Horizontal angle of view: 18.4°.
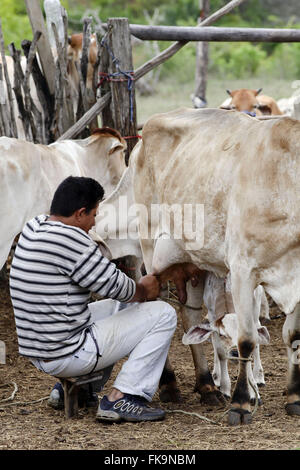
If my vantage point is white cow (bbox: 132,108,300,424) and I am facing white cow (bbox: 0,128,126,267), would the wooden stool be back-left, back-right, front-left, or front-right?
front-left

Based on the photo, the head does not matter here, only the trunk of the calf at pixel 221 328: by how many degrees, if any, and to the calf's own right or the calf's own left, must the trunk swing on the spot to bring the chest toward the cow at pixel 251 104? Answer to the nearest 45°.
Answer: approximately 180°

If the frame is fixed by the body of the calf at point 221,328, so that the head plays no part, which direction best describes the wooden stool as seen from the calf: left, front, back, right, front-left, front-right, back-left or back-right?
front-right

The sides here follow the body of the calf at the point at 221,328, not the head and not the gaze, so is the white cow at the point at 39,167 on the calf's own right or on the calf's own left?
on the calf's own right

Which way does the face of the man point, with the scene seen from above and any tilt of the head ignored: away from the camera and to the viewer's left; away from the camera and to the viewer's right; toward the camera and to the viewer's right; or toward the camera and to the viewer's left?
away from the camera and to the viewer's right
